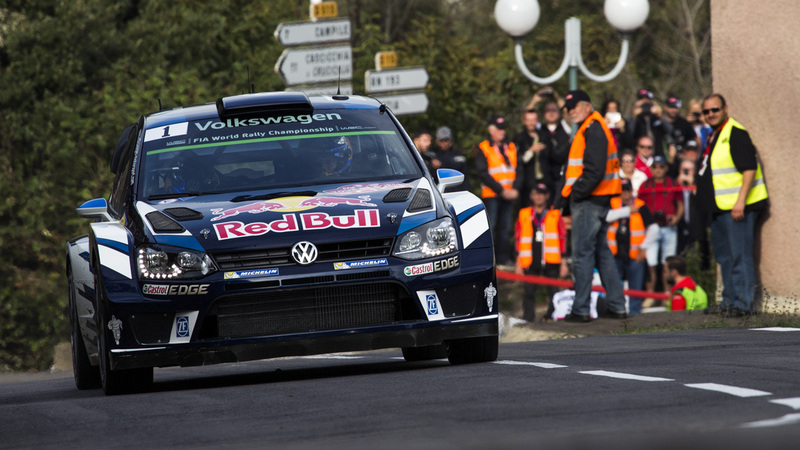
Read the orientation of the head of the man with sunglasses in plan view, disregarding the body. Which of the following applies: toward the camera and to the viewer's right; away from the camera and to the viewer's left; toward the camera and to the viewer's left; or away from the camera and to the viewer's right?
toward the camera and to the viewer's left

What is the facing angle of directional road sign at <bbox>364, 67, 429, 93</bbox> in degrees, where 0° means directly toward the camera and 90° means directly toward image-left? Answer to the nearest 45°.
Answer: approximately 0°

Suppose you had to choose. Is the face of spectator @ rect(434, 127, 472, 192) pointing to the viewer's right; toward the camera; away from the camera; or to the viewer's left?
toward the camera

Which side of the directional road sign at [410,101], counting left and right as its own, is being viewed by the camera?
front

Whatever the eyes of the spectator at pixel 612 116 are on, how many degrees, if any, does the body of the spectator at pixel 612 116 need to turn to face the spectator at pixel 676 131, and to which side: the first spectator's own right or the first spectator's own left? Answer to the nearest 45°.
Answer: approximately 135° to the first spectator's own left

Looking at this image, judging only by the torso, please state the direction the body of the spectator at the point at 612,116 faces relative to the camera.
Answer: toward the camera

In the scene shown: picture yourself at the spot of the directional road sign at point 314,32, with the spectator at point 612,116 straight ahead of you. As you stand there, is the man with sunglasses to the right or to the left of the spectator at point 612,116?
right

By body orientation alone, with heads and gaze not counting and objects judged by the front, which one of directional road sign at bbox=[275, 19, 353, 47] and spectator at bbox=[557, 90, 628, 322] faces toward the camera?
the directional road sign

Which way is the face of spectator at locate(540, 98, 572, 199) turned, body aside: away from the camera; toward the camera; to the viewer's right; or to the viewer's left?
toward the camera

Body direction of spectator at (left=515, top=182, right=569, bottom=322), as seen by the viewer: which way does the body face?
toward the camera

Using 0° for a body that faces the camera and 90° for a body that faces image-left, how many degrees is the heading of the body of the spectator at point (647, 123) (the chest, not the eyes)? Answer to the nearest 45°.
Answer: approximately 0°

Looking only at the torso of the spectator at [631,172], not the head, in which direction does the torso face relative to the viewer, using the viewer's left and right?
facing the viewer

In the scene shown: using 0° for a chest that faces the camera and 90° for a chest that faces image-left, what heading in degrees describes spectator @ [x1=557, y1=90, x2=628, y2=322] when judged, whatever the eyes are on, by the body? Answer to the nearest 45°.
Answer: approximately 90°

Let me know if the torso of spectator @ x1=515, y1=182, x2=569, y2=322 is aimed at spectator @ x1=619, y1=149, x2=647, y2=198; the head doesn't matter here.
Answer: no
